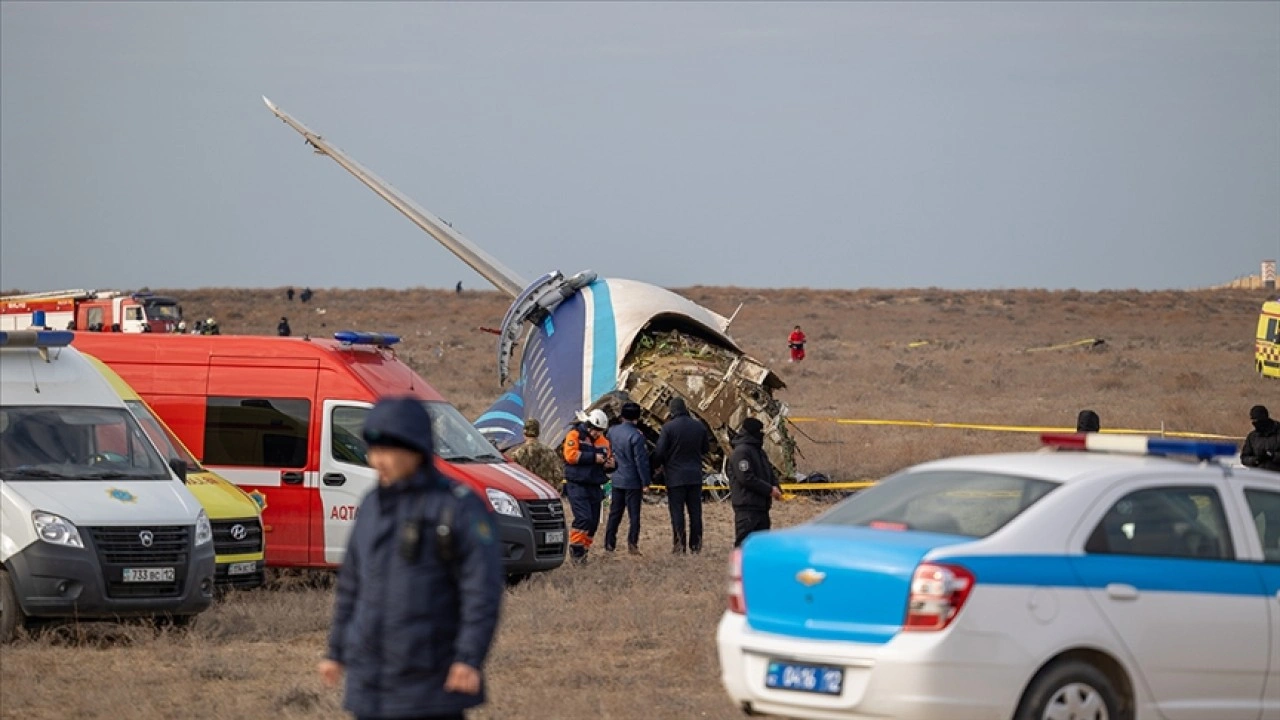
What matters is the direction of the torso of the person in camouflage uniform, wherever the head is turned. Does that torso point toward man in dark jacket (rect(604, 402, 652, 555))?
no

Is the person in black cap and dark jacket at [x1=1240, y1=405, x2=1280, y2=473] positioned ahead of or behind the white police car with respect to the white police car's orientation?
ahead

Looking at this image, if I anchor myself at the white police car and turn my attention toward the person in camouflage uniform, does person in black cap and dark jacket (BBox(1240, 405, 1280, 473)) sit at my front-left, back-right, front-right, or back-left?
front-right

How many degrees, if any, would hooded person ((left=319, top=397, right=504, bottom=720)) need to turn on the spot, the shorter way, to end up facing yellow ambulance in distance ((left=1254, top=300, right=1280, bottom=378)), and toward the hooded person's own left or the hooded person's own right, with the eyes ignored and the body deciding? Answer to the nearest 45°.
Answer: approximately 180°

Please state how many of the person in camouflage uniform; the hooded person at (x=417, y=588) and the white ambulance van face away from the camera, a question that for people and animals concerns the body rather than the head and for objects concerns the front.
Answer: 1

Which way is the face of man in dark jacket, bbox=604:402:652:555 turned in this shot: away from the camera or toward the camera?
away from the camera

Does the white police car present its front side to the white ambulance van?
no

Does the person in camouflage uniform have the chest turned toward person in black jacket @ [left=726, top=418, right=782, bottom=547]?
no

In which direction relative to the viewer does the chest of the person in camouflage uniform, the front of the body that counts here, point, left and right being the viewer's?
facing away from the viewer

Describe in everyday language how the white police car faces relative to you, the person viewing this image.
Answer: facing away from the viewer and to the right of the viewer

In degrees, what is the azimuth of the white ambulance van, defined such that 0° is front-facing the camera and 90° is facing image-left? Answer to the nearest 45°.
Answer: approximately 315°

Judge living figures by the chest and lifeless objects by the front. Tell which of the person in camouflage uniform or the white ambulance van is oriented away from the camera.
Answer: the person in camouflage uniform

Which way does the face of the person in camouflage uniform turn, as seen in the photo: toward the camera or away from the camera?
away from the camera

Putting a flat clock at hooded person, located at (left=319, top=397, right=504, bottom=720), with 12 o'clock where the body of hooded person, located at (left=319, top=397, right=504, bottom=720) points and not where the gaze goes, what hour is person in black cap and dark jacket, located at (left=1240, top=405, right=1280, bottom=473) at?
person in black cap and dark jacket, located at (left=1240, top=405, right=1280, bottom=473) is roughly at 6 o'clock from hooded person, located at (left=319, top=397, right=504, bottom=720).

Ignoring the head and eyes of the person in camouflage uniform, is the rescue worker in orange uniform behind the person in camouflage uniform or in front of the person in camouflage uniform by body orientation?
behind

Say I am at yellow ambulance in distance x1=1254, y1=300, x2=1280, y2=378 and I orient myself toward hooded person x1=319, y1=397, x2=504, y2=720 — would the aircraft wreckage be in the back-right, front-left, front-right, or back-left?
front-right

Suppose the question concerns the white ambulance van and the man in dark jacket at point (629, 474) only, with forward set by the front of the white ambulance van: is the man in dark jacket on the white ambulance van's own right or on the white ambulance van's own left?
on the white ambulance van's own left

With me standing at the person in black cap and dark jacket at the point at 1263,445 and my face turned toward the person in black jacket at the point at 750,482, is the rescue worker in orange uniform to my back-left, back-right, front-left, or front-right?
front-right

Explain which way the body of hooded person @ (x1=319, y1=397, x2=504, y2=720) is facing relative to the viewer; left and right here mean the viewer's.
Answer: facing the viewer and to the left of the viewer

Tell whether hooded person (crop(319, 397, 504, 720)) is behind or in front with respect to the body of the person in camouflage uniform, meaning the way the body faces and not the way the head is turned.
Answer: behind
